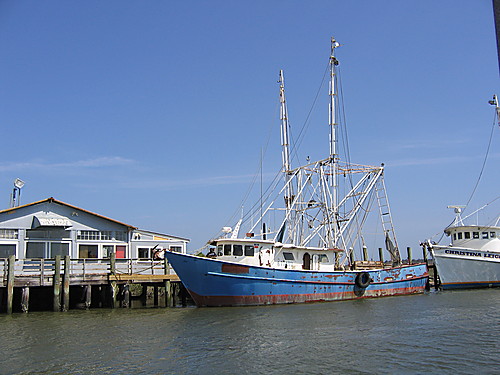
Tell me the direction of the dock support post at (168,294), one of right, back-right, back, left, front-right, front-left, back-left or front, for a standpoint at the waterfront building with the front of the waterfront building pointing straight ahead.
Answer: front-left

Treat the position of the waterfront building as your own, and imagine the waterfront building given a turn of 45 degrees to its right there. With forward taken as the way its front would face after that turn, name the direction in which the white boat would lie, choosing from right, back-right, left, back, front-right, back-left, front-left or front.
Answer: back-left

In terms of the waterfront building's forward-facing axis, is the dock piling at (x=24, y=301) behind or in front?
in front

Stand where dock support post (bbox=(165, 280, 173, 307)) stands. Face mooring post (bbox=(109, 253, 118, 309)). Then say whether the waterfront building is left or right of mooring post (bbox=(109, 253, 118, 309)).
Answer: right

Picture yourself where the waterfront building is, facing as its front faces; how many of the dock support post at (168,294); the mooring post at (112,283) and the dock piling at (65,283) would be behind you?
0

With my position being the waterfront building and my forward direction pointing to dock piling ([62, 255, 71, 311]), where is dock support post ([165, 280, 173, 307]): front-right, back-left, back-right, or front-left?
front-left

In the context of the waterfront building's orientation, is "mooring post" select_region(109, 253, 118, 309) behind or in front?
in front

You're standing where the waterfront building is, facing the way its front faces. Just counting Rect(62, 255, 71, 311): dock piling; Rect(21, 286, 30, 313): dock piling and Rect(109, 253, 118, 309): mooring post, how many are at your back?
0

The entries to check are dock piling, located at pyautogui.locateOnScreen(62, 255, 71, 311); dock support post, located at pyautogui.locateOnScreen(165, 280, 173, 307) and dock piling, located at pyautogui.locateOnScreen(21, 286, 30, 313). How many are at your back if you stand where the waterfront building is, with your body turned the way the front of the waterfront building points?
0

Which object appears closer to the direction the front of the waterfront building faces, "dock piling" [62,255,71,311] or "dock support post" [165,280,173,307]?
the dock piling

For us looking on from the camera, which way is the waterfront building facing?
facing the viewer

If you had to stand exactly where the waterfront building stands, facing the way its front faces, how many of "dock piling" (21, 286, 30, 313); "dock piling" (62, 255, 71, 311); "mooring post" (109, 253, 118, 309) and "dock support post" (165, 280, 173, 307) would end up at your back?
0

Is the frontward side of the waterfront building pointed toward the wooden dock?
yes

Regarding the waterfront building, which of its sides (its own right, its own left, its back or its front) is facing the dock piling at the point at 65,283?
front
